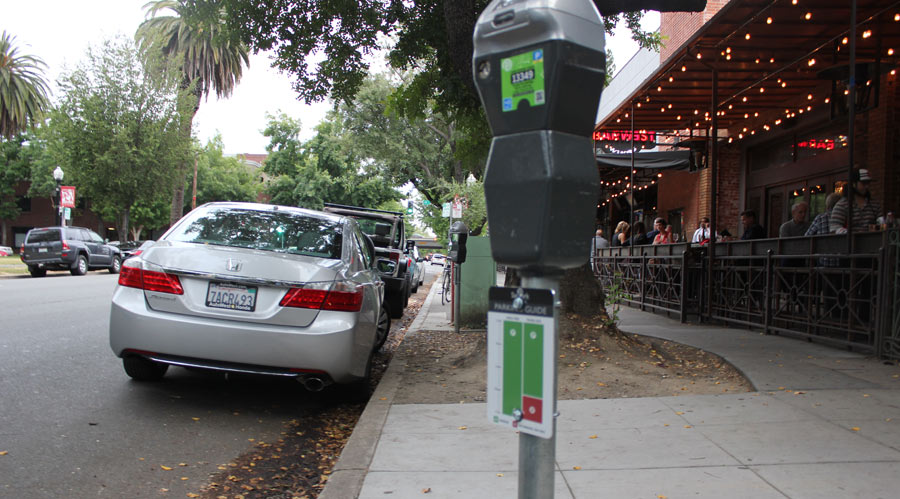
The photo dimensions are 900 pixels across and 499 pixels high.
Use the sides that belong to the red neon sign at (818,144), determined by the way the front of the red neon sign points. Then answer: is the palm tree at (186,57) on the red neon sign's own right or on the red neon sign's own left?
on the red neon sign's own right

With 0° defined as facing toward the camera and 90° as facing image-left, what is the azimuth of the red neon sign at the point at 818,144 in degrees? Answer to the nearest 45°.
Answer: approximately 45°

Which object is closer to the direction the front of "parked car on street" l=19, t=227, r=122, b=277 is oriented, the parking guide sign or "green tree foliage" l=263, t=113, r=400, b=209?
the green tree foliage

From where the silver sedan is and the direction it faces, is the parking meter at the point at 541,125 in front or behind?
behind

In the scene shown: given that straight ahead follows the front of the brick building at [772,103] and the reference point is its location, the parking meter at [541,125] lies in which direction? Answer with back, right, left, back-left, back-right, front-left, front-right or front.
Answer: front-left

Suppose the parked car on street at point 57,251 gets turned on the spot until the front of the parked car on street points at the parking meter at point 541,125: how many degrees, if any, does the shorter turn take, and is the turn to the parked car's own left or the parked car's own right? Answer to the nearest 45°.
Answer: approximately 135° to the parked car's own right

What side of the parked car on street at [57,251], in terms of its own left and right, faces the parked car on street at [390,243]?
right

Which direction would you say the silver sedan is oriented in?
away from the camera

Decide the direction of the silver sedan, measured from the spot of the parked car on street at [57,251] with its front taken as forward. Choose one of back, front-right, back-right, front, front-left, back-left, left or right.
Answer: back-right

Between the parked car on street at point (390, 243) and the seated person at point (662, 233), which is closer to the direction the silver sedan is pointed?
the parked car on street

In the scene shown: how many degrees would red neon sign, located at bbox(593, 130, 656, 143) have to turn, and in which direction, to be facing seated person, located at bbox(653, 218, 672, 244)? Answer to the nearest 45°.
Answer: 0° — it already faces them

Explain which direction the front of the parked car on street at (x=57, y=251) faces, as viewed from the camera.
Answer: facing away from the viewer and to the right of the viewer
